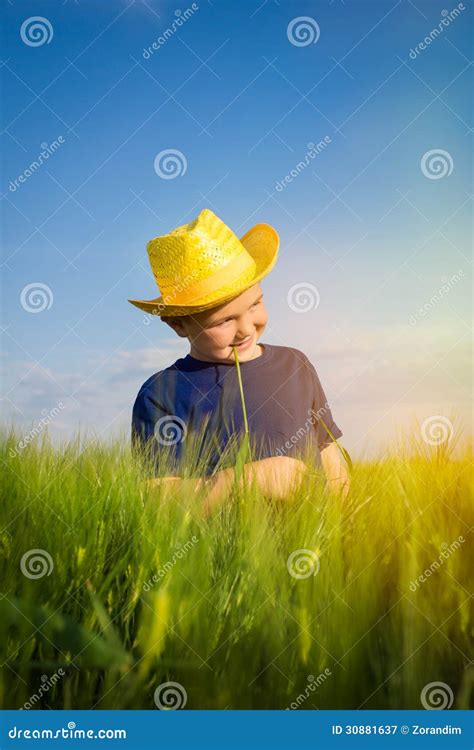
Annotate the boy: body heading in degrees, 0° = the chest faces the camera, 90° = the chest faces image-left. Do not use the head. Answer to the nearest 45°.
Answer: approximately 0°
